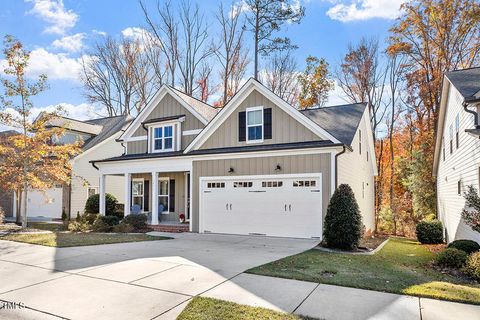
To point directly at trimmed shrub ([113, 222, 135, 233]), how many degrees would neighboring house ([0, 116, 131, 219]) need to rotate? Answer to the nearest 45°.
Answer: approximately 45° to its left

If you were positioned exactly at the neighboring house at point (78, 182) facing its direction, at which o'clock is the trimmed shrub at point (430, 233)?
The trimmed shrub is roughly at 9 o'clock from the neighboring house.

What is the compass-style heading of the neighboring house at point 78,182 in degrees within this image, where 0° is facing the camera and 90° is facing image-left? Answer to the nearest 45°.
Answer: approximately 45°

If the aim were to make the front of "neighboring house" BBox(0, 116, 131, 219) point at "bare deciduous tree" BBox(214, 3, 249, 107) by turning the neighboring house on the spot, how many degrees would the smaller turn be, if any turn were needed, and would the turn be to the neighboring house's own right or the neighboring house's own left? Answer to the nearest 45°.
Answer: approximately 135° to the neighboring house's own left

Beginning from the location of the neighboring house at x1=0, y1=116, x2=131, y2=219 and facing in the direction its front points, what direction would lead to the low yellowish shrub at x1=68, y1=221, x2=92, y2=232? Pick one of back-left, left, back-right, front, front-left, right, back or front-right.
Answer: front-left

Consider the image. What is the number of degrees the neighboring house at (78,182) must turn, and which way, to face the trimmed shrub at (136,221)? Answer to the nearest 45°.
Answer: approximately 45° to its left

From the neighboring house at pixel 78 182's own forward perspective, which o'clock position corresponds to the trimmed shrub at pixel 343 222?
The trimmed shrub is roughly at 10 o'clock from the neighboring house.

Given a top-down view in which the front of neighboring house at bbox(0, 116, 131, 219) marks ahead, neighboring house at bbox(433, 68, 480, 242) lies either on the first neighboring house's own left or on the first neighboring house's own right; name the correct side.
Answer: on the first neighboring house's own left

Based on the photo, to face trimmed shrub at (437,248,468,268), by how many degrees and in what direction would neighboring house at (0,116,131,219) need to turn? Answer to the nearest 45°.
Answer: approximately 45° to its left

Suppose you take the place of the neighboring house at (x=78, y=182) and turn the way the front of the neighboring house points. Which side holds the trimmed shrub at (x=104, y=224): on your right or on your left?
on your left

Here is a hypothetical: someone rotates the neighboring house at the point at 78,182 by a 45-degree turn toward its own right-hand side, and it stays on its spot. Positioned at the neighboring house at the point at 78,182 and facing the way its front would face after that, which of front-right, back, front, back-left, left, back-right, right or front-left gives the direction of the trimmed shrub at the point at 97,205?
left

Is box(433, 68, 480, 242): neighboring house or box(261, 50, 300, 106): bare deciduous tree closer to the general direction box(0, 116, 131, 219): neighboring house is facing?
the neighboring house
